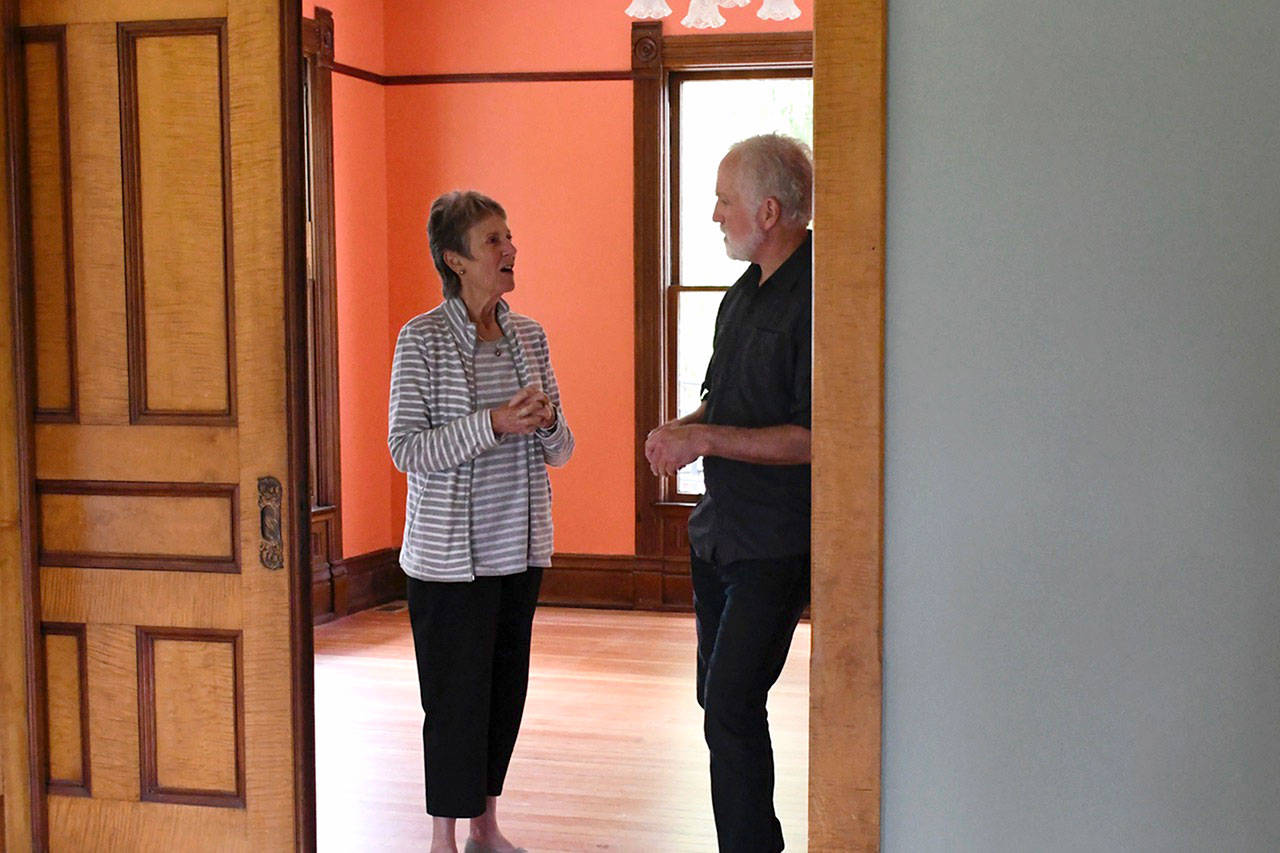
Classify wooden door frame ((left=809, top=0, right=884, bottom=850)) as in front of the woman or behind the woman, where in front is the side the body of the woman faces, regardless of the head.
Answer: in front

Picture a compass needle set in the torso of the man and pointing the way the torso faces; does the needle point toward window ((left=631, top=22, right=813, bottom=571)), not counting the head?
no

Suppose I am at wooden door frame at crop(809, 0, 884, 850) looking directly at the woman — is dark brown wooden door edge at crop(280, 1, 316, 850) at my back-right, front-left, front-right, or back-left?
front-left

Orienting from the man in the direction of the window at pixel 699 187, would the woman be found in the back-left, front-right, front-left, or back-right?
front-left

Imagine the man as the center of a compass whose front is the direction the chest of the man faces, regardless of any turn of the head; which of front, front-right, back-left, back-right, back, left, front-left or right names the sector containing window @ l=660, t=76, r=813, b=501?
back-right

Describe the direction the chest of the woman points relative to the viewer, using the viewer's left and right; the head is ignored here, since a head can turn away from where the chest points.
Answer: facing the viewer and to the right of the viewer

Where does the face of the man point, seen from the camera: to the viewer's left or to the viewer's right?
to the viewer's left

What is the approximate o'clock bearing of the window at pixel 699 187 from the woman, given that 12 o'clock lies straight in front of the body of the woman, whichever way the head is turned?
The window is roughly at 8 o'clock from the woman.

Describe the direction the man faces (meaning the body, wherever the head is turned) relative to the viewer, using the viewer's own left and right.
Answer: facing the viewer and to the left of the viewer

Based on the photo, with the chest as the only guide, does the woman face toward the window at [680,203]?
no

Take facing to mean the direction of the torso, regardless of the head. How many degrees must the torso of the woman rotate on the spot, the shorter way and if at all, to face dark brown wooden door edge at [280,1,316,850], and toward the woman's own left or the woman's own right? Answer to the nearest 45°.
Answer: approximately 90° to the woman's own right

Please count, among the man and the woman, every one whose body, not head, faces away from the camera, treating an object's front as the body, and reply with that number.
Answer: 0

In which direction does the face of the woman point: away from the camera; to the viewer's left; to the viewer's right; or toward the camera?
to the viewer's right

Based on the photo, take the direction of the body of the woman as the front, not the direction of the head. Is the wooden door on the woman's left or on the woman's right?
on the woman's right
